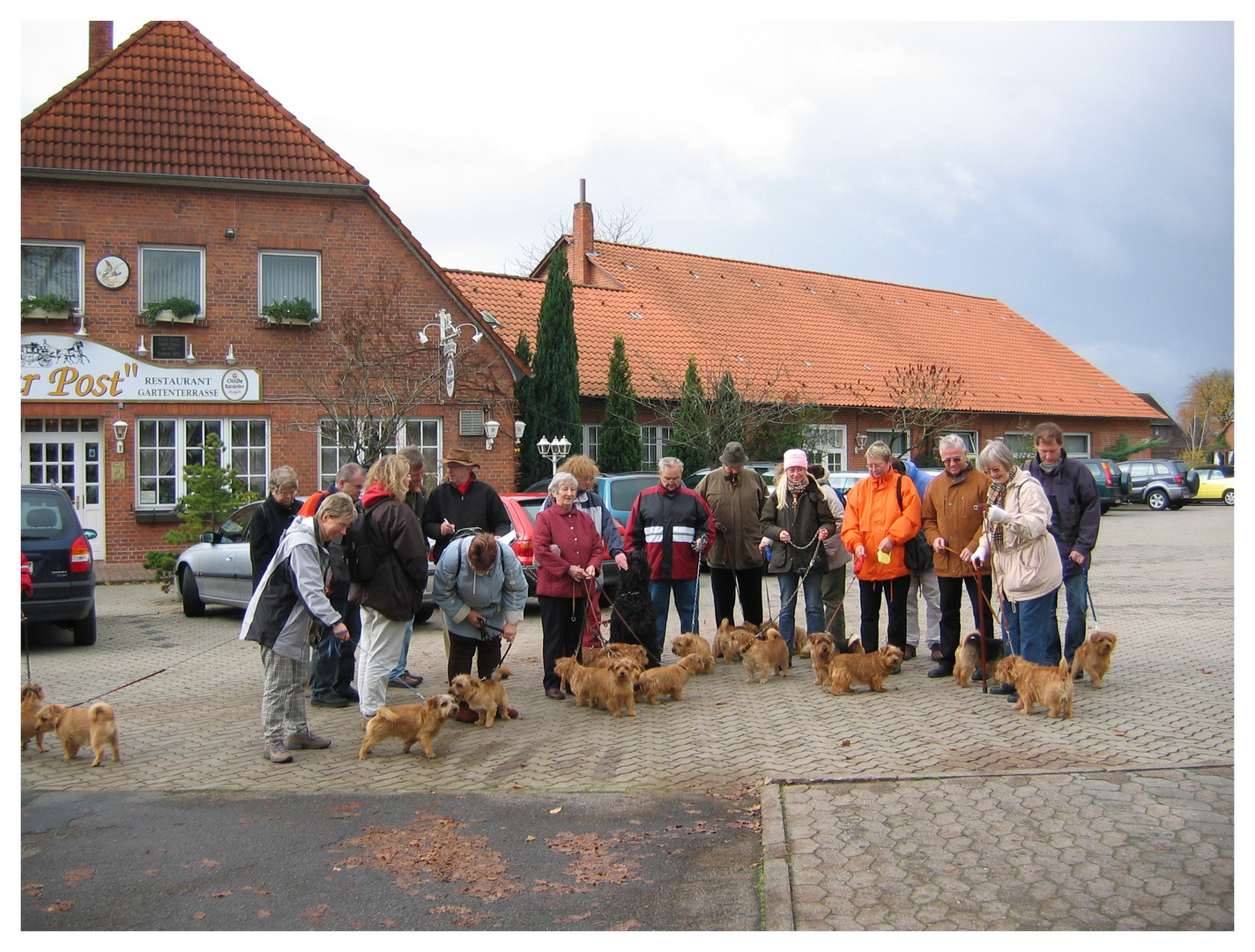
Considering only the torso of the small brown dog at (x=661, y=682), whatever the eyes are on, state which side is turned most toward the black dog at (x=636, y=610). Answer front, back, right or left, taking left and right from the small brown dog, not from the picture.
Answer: left

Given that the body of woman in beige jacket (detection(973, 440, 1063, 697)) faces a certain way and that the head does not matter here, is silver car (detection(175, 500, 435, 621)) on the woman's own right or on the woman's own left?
on the woman's own right

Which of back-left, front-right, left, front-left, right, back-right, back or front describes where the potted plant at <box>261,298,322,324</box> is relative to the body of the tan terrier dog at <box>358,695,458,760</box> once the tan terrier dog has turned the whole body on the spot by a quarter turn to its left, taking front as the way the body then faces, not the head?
front

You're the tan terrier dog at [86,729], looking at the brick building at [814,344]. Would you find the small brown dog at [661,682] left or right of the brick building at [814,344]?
right

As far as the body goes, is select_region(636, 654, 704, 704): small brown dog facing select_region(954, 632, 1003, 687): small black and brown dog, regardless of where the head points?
yes

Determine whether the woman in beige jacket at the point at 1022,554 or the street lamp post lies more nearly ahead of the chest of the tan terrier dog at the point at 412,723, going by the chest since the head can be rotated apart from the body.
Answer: the woman in beige jacket

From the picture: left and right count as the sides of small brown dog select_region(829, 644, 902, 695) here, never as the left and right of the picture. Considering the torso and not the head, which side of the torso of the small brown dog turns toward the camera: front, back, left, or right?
right

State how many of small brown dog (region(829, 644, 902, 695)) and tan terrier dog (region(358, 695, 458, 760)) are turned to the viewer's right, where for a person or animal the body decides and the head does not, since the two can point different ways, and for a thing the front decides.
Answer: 2

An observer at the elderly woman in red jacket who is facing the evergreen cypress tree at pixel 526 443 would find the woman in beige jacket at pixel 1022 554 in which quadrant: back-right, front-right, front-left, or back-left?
back-right

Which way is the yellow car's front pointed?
to the viewer's left

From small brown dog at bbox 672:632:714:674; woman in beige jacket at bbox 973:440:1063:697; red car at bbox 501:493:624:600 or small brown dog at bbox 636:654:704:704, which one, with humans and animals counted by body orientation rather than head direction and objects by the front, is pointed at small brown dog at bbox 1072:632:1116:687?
small brown dog at bbox 636:654:704:704

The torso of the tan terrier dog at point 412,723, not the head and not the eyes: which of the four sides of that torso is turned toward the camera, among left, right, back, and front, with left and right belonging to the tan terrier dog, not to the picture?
right

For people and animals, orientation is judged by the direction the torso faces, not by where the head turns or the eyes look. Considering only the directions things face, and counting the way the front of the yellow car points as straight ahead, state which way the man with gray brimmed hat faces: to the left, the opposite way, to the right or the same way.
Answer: to the left
